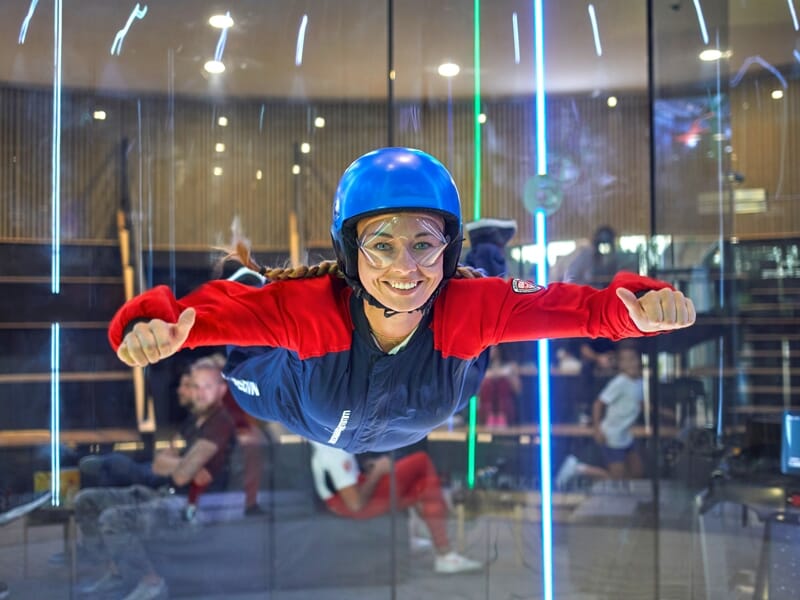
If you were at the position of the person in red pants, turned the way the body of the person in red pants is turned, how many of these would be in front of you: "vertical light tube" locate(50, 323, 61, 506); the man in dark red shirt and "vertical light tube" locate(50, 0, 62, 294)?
0

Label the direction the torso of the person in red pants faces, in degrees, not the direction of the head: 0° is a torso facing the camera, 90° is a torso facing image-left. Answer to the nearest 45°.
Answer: approximately 270°

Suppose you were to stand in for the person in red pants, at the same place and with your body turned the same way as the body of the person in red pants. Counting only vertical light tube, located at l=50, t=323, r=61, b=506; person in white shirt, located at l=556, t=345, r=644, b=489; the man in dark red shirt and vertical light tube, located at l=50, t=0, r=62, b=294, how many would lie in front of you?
1

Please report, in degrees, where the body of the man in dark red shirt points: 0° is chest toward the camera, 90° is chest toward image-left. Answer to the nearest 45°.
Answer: approximately 90°

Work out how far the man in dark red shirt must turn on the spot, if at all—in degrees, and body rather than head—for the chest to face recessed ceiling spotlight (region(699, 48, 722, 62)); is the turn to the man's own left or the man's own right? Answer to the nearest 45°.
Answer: approximately 180°

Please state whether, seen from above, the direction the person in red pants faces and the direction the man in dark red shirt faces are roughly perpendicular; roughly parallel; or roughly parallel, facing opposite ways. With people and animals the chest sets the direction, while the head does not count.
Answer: roughly parallel, facing opposite ways

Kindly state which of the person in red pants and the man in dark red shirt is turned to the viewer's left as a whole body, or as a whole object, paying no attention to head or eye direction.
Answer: the man in dark red shirt
